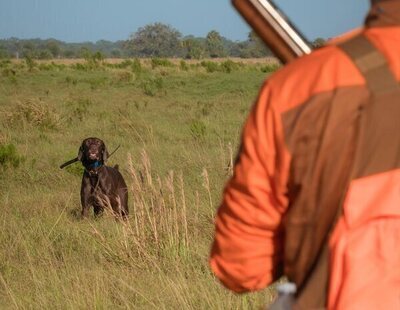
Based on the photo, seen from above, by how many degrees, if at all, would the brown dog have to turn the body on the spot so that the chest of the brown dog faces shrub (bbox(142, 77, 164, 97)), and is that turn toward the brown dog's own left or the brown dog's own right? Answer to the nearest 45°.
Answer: approximately 135° to the brown dog's own right

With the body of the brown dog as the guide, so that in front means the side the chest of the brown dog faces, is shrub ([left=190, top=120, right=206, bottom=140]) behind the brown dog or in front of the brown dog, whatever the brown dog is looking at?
behind

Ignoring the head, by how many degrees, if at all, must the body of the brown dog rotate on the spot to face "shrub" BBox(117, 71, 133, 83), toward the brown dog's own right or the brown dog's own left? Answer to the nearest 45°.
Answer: approximately 135° to the brown dog's own right

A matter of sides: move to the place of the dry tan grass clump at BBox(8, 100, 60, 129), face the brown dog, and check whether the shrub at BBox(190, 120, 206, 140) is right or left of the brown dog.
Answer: left

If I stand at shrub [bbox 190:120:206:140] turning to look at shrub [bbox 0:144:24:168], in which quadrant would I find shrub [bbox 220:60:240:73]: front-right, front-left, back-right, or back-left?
back-right

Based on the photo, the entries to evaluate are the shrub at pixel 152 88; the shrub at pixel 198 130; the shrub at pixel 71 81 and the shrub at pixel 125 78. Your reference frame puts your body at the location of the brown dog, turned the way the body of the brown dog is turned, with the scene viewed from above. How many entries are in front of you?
0

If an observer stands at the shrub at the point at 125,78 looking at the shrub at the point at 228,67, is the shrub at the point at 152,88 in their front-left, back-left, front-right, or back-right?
back-right

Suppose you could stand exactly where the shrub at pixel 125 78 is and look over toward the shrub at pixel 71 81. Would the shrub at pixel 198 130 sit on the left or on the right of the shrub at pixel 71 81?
left

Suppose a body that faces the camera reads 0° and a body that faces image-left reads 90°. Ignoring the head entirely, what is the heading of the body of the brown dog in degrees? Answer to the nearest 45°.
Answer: approximately 45°

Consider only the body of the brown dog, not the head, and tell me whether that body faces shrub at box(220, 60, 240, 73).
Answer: no

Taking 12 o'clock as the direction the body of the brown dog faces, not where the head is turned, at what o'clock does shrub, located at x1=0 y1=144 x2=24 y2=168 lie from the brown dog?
The shrub is roughly at 4 o'clock from the brown dog.

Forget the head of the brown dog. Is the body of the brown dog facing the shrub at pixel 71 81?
no

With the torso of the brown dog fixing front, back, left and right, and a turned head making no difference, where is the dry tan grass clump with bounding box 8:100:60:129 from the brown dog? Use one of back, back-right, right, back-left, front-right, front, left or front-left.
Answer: back-right
